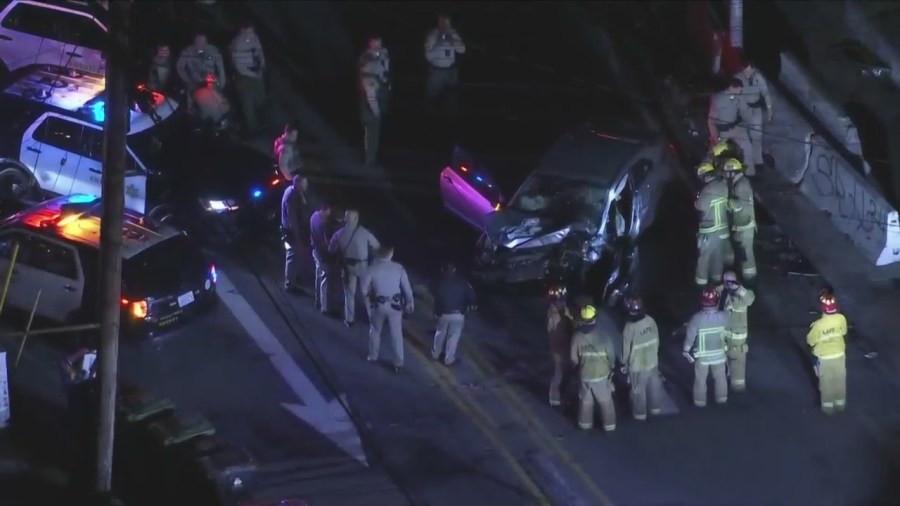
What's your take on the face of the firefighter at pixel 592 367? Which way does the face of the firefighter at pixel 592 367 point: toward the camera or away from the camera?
away from the camera

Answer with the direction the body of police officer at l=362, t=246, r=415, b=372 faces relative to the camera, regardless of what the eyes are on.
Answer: away from the camera

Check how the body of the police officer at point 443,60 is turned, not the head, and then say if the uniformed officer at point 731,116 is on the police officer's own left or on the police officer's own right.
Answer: on the police officer's own left

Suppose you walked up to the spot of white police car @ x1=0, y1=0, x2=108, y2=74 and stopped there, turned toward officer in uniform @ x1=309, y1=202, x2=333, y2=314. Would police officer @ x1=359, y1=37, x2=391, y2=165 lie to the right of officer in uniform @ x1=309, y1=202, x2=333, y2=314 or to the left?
left

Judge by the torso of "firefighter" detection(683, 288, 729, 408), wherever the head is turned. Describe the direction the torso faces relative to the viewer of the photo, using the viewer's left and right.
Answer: facing away from the viewer

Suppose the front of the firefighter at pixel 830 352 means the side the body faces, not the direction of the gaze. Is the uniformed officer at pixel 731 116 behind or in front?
in front

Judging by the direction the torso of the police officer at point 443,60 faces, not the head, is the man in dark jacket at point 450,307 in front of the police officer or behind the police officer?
in front

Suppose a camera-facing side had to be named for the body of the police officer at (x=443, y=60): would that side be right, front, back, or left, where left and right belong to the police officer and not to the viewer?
front

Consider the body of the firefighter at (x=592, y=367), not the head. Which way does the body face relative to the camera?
away from the camera

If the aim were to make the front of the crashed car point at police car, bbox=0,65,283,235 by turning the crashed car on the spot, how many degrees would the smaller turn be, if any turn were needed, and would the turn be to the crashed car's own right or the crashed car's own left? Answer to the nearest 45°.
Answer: approximately 45° to the crashed car's own right

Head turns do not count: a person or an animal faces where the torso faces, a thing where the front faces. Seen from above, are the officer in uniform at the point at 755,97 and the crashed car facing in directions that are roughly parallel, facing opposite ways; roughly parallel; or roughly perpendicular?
roughly parallel

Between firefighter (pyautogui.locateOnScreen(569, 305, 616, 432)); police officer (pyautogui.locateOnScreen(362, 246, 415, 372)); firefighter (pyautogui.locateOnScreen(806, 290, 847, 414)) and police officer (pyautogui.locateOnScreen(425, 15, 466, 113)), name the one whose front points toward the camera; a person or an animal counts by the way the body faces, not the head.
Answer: police officer (pyautogui.locateOnScreen(425, 15, 466, 113))

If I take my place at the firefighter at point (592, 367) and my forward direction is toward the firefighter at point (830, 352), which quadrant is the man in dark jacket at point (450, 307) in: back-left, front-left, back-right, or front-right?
back-left

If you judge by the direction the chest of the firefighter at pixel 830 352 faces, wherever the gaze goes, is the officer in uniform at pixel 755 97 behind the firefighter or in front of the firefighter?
in front
